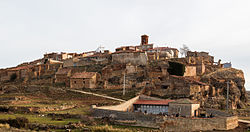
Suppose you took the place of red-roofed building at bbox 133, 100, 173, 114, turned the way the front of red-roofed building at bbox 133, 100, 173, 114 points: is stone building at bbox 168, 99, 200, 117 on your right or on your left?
on your left

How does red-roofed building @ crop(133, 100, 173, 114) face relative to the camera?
toward the camera

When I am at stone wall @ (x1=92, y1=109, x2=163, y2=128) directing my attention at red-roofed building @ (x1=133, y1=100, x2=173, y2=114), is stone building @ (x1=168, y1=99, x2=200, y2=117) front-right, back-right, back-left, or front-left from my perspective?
front-right

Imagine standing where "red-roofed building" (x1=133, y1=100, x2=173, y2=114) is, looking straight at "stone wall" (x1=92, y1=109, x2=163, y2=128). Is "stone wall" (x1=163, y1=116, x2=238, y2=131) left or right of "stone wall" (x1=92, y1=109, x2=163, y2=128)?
left

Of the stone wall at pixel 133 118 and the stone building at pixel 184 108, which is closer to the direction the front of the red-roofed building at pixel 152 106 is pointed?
the stone wall

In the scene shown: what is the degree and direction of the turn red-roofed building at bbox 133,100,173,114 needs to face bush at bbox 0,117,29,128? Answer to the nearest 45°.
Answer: approximately 45° to its right

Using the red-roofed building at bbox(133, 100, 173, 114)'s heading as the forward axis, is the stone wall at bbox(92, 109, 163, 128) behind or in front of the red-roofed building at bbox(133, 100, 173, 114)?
in front

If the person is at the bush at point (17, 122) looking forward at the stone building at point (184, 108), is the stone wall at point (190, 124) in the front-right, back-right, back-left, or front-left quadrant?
front-right

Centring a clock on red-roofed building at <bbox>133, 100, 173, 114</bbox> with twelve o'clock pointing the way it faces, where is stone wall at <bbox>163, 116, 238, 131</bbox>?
The stone wall is roughly at 11 o'clock from the red-roofed building.
